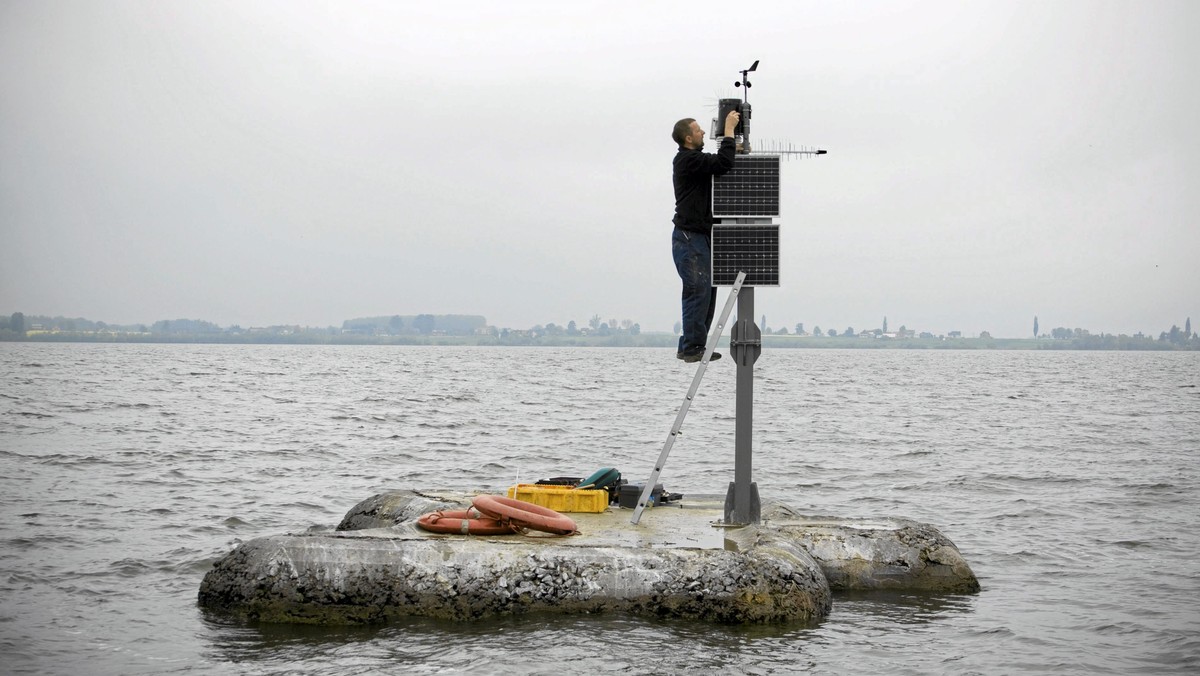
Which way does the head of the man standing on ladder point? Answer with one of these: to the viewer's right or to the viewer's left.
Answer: to the viewer's right

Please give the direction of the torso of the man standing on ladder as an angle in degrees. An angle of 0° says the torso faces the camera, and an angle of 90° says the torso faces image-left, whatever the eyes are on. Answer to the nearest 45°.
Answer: approximately 270°
